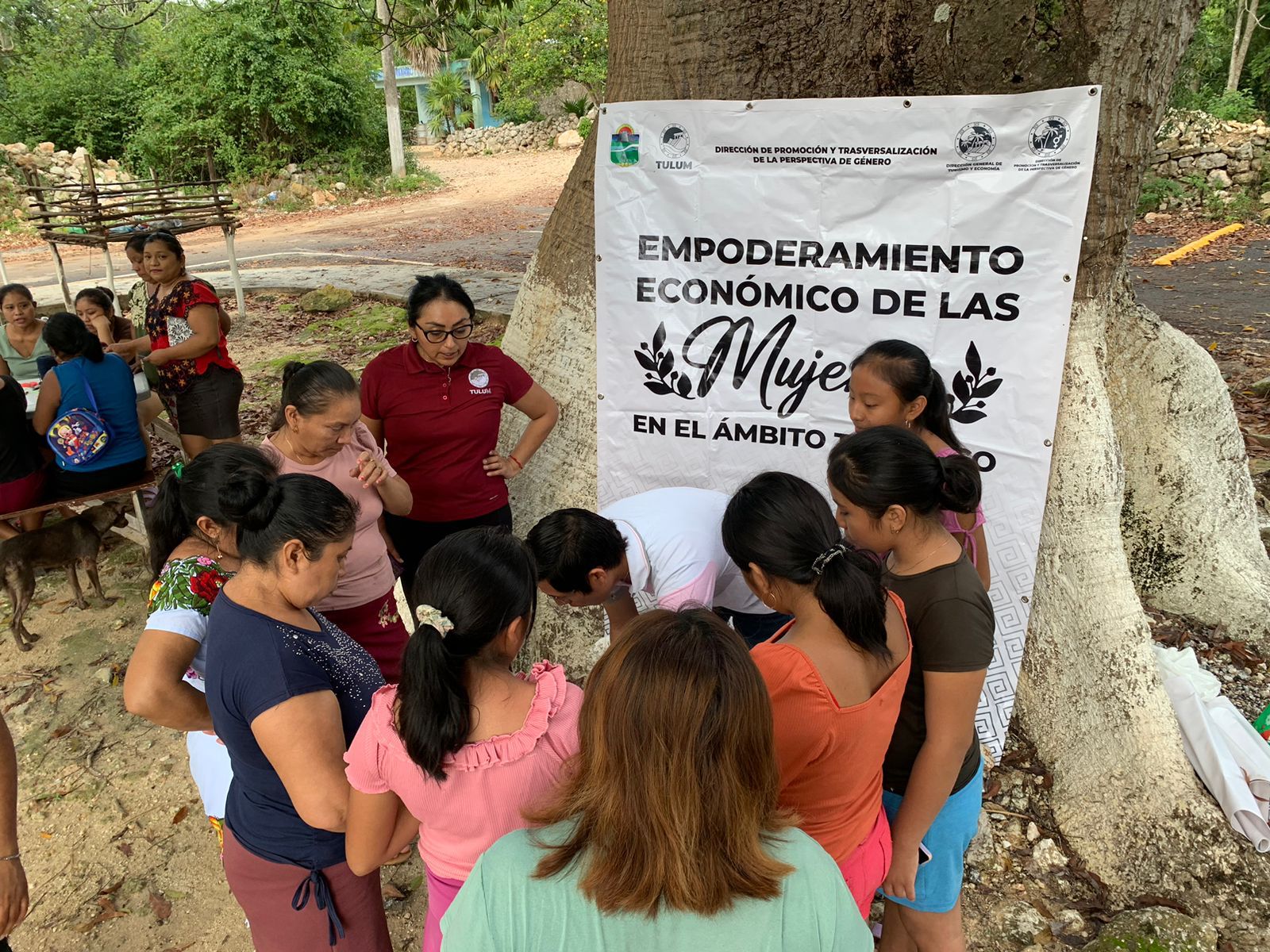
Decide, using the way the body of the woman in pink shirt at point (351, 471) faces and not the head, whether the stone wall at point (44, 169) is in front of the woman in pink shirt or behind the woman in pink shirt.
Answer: behind

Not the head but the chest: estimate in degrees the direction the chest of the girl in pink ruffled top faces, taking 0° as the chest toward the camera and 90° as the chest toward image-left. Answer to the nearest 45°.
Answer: approximately 225°

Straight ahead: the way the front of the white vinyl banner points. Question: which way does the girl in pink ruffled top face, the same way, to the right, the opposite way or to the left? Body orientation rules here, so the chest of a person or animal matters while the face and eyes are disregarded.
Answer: the opposite way

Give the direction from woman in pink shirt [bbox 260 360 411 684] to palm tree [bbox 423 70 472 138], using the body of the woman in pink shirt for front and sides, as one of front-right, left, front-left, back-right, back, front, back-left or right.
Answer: back-left

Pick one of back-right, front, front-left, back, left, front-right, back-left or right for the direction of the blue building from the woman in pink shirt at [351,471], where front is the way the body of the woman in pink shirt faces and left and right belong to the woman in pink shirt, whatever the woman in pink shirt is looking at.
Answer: back-left

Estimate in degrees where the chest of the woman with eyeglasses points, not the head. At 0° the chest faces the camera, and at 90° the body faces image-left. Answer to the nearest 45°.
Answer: approximately 0°

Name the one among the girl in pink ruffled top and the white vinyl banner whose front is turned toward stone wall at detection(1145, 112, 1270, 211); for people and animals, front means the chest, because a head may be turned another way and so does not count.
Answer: the girl in pink ruffled top

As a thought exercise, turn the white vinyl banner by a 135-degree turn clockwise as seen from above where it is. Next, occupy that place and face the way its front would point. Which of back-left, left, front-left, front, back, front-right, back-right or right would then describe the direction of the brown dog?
front-left

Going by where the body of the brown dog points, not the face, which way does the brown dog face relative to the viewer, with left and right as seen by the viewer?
facing away from the viewer and to the right of the viewer

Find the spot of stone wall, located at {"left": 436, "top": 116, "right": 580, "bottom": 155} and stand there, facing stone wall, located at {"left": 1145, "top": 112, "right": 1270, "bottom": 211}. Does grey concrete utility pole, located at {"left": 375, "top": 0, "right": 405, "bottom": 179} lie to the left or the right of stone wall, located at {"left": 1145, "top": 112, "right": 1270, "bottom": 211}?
right

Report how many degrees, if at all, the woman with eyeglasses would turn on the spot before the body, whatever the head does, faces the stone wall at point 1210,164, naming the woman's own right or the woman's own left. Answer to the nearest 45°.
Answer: approximately 135° to the woman's own left

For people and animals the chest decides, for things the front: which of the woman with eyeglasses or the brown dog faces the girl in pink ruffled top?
the woman with eyeglasses
